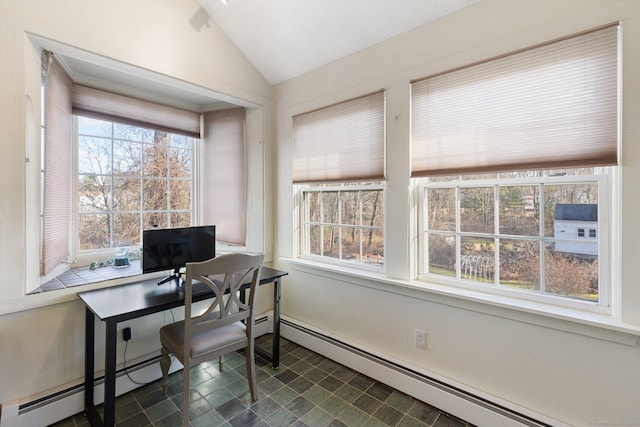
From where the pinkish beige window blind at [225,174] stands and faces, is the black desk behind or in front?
in front

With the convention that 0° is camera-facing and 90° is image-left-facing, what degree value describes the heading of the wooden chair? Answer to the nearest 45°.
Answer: approximately 135°

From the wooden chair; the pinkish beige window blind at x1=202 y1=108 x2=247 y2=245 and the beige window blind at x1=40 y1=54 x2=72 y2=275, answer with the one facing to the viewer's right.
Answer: the beige window blind at x1=40 y1=54 x2=72 y2=275

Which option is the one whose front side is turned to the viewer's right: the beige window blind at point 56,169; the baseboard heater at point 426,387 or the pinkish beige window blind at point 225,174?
the beige window blind at point 56,169

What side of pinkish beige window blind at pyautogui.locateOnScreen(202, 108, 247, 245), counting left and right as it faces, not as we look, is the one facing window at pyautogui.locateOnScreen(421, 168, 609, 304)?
left

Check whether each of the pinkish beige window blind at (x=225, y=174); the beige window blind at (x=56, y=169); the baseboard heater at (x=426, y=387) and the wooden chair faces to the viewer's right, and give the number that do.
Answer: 1

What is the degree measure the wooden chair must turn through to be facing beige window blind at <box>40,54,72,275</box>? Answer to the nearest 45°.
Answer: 0° — it already faces it

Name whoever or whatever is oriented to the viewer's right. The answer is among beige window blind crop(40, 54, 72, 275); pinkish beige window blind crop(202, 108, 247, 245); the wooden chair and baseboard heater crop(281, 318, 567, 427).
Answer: beige window blind crop(40, 54, 72, 275)

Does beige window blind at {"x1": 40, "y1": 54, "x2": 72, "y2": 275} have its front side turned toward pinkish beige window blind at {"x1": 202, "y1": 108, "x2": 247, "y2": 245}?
yes

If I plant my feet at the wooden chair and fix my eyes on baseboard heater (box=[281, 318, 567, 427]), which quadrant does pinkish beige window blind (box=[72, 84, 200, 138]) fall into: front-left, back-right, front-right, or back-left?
back-left

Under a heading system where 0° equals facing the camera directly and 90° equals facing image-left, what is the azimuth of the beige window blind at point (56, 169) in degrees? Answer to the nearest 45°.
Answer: approximately 270°

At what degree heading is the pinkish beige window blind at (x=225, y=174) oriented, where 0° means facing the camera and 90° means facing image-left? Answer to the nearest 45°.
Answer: approximately 45°

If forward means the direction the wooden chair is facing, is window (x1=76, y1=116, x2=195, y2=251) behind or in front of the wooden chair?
in front

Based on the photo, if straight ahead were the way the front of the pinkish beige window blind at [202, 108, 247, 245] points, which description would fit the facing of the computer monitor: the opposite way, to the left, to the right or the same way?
to the left

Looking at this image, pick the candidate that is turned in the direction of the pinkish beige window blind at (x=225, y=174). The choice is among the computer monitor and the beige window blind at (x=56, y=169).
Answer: the beige window blind at (x=56, y=169)

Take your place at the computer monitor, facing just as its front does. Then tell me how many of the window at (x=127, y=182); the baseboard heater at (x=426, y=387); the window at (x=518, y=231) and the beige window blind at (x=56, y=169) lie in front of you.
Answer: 2

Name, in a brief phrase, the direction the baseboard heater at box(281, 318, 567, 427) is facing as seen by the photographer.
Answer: facing the viewer and to the left of the viewer

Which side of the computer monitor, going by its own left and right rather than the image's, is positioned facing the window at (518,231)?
front
